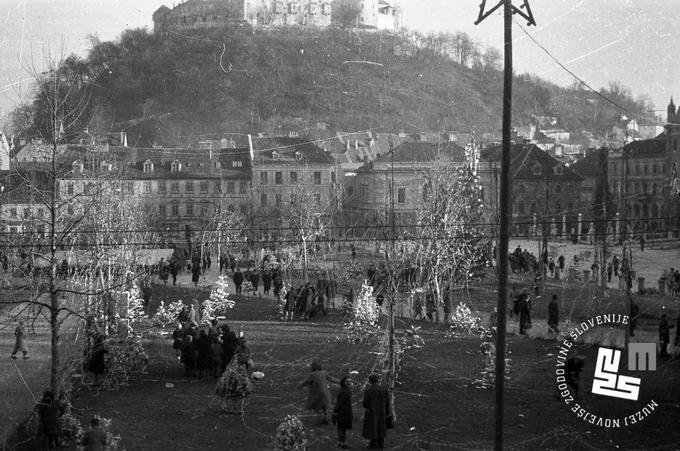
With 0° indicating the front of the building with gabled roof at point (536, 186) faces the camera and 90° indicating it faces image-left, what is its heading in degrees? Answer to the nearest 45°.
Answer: approximately 0°

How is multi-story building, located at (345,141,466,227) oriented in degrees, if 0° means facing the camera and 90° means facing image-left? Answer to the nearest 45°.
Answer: approximately 0°

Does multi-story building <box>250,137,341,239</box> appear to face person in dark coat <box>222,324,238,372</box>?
yes

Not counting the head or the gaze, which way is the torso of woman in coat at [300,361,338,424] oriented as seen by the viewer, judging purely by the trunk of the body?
away from the camera

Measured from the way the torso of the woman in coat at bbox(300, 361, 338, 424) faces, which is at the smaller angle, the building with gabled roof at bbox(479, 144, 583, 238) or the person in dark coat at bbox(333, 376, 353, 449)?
the building with gabled roof

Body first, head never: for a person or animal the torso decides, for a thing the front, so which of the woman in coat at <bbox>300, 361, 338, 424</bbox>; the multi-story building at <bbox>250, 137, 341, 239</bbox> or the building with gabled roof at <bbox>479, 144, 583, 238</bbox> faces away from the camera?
the woman in coat

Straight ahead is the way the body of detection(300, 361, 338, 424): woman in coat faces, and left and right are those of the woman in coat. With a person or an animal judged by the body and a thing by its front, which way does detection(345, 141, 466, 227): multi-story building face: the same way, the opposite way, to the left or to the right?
the opposite way

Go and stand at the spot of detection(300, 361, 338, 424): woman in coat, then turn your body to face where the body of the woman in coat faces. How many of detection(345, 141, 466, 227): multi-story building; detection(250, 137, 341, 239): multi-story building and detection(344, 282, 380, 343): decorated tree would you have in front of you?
3

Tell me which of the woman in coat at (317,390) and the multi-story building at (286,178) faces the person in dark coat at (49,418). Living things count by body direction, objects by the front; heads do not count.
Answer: the multi-story building

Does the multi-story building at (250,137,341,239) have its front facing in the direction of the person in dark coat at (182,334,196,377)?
yes

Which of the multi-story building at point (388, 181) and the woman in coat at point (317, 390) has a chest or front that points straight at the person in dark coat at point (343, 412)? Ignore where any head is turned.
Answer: the multi-story building
